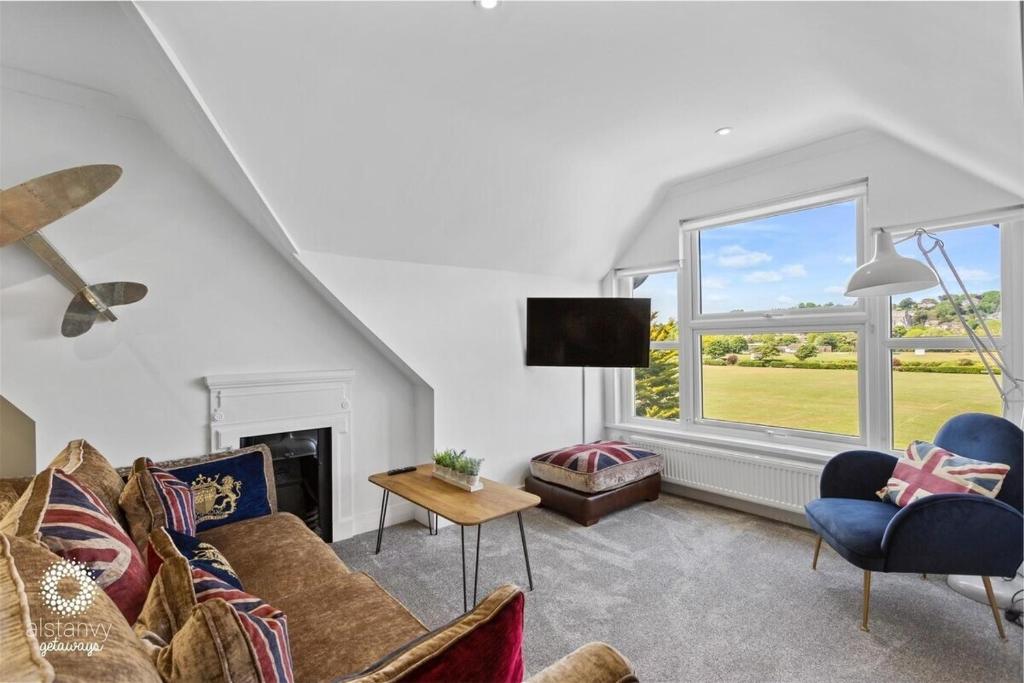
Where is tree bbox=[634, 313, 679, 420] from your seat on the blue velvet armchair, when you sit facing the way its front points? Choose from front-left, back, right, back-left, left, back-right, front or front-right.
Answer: right

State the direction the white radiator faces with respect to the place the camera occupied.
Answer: facing the viewer and to the left of the viewer

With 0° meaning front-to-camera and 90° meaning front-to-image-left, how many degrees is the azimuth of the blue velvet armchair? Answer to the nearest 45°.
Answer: approximately 45°

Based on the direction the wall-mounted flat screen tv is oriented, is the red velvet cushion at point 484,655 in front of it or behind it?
in front

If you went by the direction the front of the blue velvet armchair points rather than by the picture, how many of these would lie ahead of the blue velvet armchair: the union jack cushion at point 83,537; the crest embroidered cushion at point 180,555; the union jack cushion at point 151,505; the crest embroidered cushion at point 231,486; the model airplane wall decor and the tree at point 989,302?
5

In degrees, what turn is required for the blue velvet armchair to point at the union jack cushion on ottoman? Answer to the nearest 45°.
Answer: approximately 45° to its right

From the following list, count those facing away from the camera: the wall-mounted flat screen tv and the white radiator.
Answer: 0

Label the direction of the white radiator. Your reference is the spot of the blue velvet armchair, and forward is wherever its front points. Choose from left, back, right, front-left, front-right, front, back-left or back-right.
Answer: right

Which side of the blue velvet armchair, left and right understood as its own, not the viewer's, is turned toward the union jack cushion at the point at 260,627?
front

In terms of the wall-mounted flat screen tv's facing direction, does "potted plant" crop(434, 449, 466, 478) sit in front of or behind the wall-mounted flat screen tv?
in front

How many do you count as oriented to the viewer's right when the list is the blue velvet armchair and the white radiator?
0

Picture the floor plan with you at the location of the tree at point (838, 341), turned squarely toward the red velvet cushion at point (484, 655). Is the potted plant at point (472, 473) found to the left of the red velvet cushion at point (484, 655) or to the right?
right

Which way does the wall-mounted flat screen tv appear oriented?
toward the camera

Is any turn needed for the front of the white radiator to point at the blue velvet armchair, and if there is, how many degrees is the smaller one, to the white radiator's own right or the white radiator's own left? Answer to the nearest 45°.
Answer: approximately 90° to the white radiator's own left

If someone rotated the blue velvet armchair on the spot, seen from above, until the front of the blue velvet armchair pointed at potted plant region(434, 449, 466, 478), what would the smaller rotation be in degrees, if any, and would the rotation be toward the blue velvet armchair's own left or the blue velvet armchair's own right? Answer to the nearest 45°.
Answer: approximately 45° to the blue velvet armchair's own right
